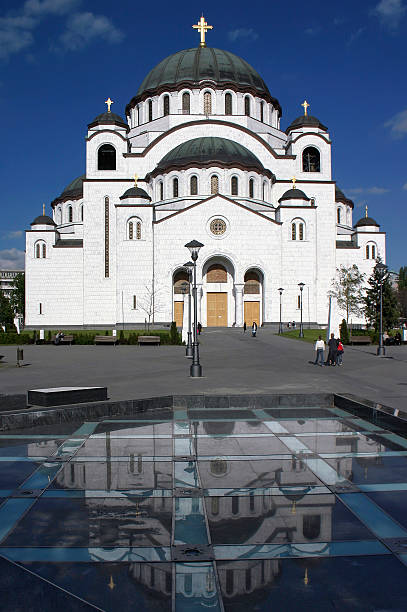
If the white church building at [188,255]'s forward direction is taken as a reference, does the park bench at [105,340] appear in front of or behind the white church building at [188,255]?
in front

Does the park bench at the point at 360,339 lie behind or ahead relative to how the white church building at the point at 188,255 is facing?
ahead

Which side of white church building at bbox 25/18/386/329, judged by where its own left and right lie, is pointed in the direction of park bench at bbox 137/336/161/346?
front

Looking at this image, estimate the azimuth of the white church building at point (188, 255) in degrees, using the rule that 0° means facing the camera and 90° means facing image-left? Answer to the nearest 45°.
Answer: approximately 0°

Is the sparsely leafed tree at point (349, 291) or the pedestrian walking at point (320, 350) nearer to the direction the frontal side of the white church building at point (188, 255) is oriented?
the pedestrian walking
